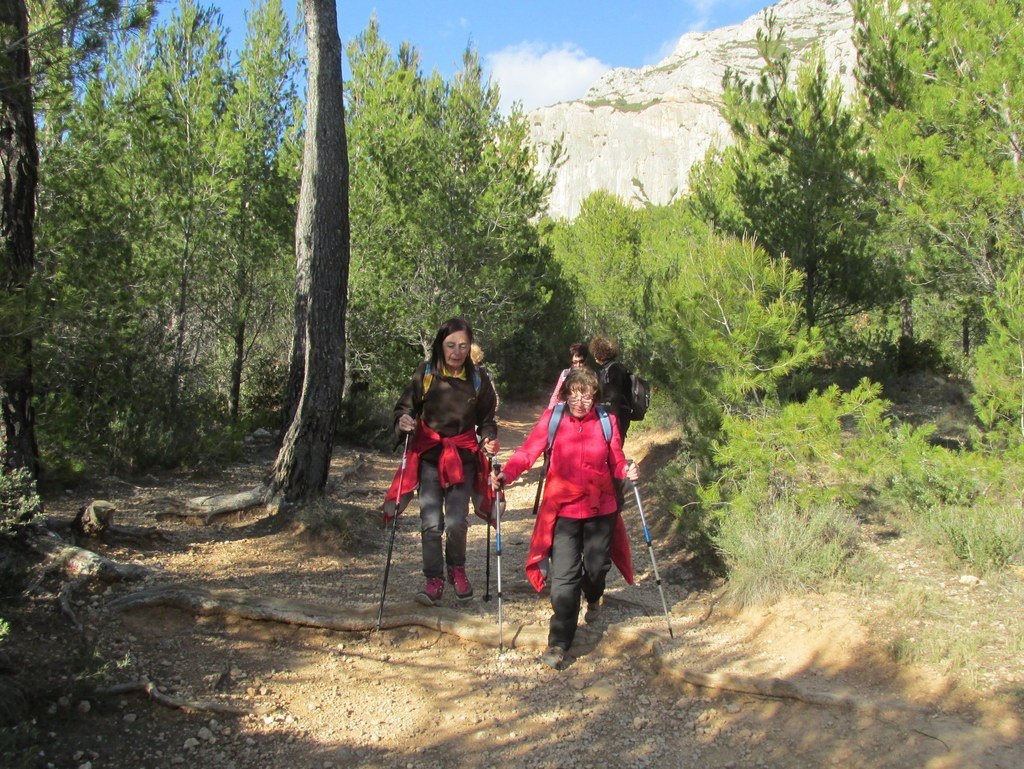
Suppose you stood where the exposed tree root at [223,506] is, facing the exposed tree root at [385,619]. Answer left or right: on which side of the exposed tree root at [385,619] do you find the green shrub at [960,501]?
left

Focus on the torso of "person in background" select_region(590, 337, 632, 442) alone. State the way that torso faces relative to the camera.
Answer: to the viewer's left

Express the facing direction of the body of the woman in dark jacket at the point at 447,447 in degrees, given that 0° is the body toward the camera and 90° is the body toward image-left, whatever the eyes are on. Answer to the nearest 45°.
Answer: approximately 0°

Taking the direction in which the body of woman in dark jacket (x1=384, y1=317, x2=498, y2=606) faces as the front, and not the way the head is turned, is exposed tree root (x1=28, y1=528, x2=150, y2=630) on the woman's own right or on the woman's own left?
on the woman's own right

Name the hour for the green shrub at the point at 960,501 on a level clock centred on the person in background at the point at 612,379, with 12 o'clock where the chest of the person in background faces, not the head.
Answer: The green shrub is roughly at 7 o'clock from the person in background.

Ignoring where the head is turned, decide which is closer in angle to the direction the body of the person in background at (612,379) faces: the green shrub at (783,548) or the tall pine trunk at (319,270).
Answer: the tall pine trunk

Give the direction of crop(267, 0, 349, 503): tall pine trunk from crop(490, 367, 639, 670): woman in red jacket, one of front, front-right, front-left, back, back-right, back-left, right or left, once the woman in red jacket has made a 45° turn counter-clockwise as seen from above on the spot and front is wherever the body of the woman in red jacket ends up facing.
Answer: back

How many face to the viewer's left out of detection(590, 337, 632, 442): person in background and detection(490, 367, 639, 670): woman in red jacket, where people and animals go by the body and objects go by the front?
1

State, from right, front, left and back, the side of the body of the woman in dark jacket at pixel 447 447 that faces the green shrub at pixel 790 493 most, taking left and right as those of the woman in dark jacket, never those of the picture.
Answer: left
